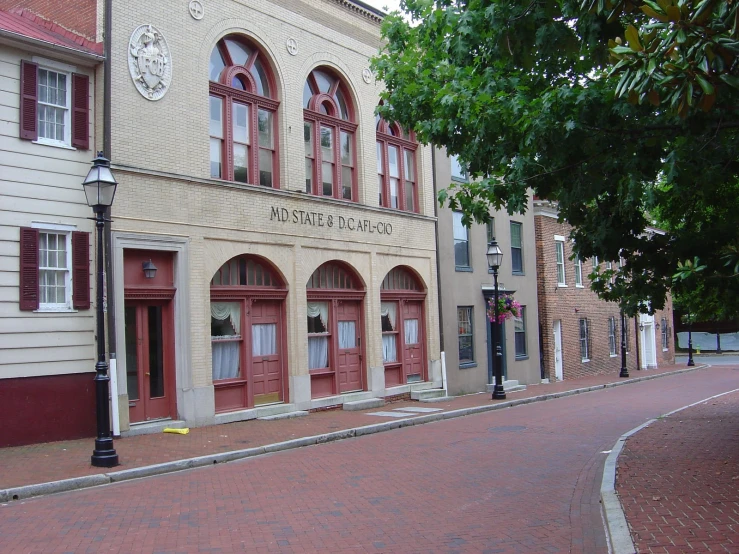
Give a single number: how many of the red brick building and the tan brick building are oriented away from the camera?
0

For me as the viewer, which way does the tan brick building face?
facing the viewer and to the right of the viewer

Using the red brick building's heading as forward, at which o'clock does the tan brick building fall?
The tan brick building is roughly at 2 o'clock from the red brick building.

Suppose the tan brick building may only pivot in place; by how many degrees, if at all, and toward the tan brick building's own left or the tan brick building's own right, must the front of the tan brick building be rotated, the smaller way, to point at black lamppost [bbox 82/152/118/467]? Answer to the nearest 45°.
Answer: approximately 45° to the tan brick building's own right

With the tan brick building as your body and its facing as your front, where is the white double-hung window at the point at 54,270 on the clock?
The white double-hung window is roughly at 3 o'clock from the tan brick building.

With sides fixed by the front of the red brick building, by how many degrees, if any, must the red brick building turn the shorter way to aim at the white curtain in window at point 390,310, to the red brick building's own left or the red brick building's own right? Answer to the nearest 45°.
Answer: approximately 45° to the red brick building's own right

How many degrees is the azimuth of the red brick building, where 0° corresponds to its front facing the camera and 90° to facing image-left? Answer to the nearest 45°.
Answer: approximately 315°

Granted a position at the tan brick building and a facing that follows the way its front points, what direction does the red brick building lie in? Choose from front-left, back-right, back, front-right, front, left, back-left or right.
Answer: left

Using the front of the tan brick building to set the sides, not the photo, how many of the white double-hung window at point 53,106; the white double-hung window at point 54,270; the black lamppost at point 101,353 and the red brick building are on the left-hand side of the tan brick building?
1

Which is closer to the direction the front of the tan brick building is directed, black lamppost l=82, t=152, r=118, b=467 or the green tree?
the green tree

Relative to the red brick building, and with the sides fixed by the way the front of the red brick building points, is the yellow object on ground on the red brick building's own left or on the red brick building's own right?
on the red brick building's own right
